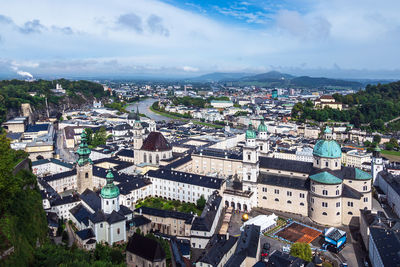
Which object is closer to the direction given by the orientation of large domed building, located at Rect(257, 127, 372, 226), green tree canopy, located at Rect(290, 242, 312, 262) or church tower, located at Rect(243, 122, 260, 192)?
the church tower

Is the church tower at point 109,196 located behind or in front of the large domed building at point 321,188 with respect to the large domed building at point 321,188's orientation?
in front

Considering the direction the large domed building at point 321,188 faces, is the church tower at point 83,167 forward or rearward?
forward

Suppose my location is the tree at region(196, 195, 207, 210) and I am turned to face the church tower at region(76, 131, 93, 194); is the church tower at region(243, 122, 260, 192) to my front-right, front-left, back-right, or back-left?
back-right

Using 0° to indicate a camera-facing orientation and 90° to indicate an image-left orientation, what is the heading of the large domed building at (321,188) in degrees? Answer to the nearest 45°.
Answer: approximately 90°

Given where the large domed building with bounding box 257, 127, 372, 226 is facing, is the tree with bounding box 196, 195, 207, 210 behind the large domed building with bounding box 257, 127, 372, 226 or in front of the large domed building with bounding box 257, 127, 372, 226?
in front

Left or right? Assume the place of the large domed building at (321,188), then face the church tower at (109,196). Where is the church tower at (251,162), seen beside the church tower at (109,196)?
right

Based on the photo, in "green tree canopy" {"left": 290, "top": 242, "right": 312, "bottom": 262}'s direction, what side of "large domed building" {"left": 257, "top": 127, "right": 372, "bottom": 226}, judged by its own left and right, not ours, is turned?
left

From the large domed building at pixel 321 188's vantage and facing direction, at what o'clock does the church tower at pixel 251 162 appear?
The church tower is roughly at 12 o'clock from the large domed building.
